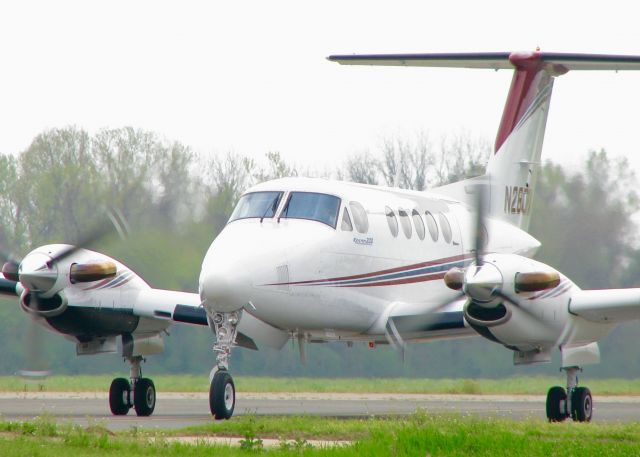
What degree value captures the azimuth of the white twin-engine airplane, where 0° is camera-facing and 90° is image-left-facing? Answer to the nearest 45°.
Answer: approximately 45°
